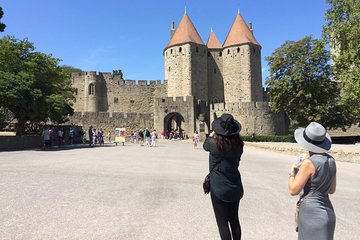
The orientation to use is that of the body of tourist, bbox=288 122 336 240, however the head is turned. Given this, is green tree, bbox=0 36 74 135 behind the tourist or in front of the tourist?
in front

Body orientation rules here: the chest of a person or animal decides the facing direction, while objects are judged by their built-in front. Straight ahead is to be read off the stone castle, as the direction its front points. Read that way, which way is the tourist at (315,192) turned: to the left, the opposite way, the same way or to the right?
the opposite way

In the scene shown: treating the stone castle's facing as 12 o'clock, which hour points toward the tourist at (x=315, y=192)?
The tourist is roughly at 12 o'clock from the stone castle.

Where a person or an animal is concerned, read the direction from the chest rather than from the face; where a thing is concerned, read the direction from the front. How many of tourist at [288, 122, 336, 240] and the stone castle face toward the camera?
1

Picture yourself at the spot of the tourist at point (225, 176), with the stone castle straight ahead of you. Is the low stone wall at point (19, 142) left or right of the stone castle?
left

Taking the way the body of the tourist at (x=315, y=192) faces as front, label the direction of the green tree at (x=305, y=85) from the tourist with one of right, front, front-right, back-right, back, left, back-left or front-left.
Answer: front-right

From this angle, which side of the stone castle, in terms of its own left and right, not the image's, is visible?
front

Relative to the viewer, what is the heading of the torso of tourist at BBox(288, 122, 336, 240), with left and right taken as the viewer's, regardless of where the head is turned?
facing away from the viewer and to the left of the viewer

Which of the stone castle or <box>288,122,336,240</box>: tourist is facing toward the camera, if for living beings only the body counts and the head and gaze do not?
the stone castle

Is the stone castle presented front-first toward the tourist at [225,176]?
yes

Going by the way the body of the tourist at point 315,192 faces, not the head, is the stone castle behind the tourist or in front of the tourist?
in front

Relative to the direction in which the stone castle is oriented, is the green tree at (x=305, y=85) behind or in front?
in front
